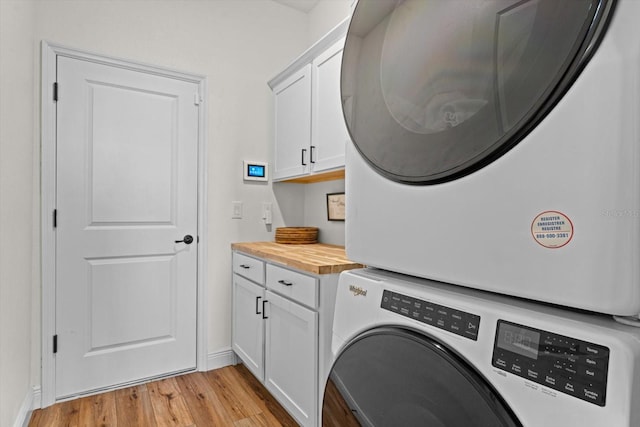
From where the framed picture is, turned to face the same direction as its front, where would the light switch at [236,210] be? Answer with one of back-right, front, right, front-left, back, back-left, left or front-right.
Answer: front-right

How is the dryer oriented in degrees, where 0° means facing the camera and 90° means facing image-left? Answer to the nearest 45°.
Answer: approximately 45°

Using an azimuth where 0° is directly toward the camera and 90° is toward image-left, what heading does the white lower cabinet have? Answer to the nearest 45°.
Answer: approximately 45°

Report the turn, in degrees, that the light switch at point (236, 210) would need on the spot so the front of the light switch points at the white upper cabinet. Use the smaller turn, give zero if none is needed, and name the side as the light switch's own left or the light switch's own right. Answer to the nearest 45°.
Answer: approximately 45° to the light switch's own left

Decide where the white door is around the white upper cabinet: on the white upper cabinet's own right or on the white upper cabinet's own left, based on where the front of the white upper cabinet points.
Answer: on the white upper cabinet's own right

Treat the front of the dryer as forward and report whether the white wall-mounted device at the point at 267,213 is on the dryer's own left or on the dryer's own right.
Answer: on the dryer's own right

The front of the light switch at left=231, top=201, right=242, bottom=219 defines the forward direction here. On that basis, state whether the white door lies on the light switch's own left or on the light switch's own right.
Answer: on the light switch's own right

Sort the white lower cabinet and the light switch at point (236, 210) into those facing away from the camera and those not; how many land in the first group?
0

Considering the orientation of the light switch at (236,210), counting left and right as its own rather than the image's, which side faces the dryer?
front
